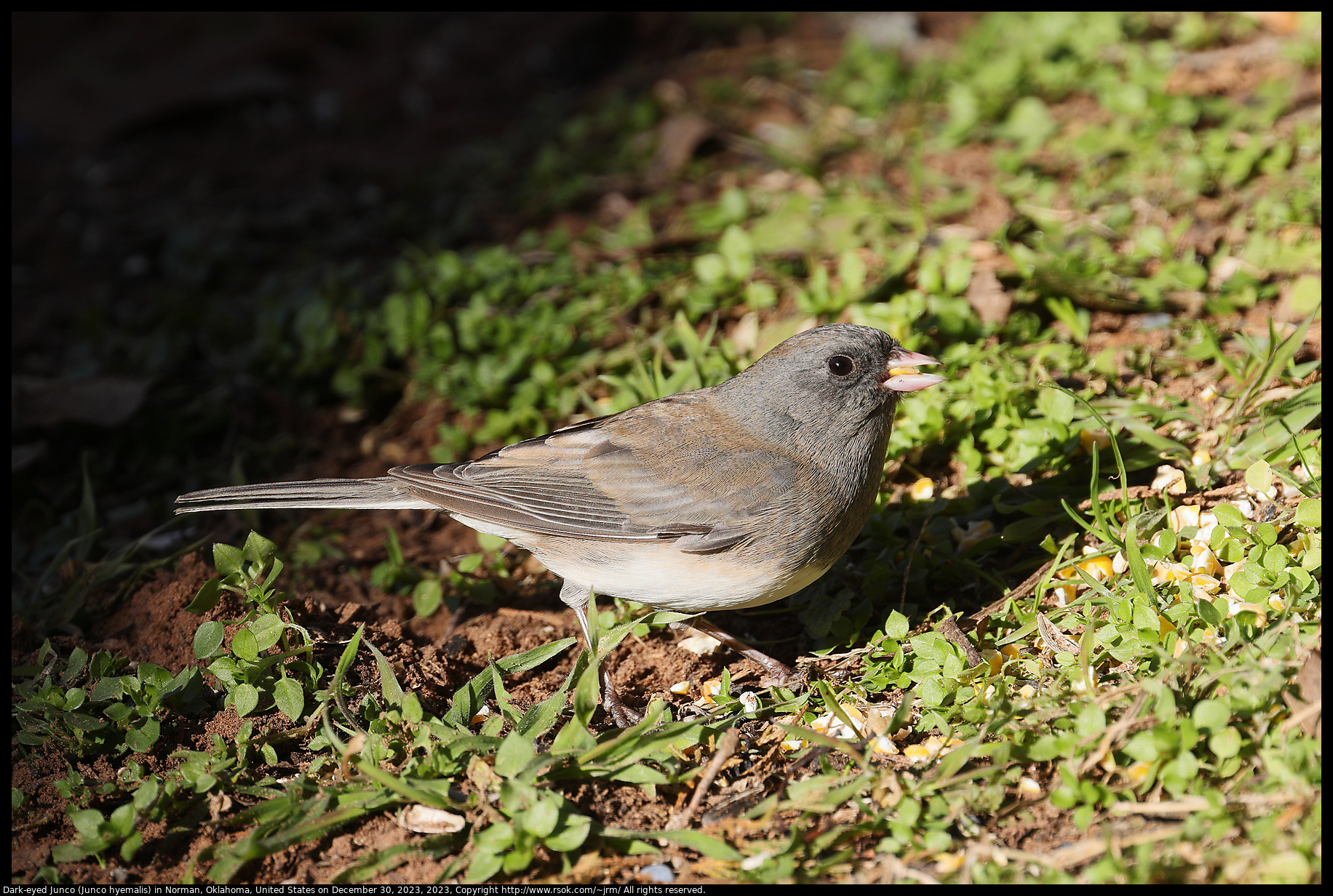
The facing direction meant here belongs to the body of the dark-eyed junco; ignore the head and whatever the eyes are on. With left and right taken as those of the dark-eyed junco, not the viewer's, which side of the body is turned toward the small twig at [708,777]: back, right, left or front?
right

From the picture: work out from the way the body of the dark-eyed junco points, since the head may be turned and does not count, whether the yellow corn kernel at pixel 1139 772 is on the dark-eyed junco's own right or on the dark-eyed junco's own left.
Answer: on the dark-eyed junco's own right

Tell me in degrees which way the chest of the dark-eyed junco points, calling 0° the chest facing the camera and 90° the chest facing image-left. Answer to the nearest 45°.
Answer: approximately 270°

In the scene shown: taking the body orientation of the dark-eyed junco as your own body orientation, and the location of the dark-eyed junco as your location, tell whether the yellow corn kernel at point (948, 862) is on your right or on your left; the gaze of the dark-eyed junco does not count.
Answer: on your right
